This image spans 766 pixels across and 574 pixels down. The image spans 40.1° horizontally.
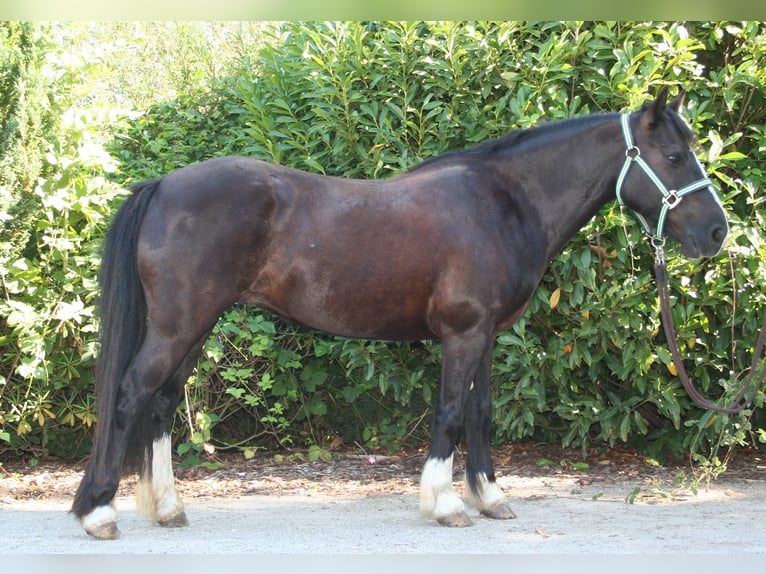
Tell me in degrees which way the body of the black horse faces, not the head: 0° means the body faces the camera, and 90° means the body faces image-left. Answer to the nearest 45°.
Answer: approximately 270°
